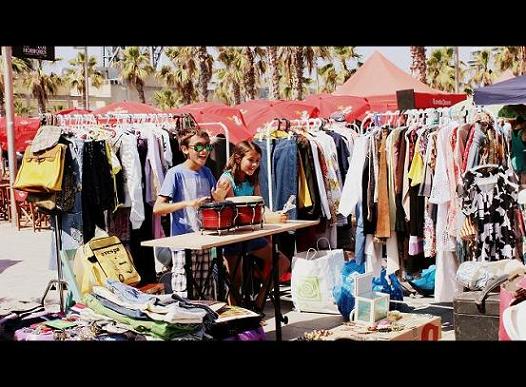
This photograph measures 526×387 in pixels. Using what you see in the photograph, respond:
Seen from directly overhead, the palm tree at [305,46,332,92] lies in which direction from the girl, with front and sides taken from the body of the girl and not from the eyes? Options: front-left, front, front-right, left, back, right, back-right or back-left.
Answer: back-left

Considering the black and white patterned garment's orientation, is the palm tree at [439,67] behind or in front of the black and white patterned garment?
behind

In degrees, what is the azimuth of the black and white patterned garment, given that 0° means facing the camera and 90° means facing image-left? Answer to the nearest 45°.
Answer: approximately 0°

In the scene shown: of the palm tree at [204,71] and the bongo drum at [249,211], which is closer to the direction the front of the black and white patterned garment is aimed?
the bongo drum

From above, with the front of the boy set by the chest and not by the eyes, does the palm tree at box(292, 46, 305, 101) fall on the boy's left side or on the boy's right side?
on the boy's left side

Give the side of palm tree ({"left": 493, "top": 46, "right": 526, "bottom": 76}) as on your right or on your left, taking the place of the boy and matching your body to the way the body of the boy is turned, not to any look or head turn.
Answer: on your left

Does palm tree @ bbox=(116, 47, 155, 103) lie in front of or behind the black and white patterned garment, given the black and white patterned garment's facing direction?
behind

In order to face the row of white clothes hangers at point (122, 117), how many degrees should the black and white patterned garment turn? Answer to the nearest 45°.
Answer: approximately 90° to its right
